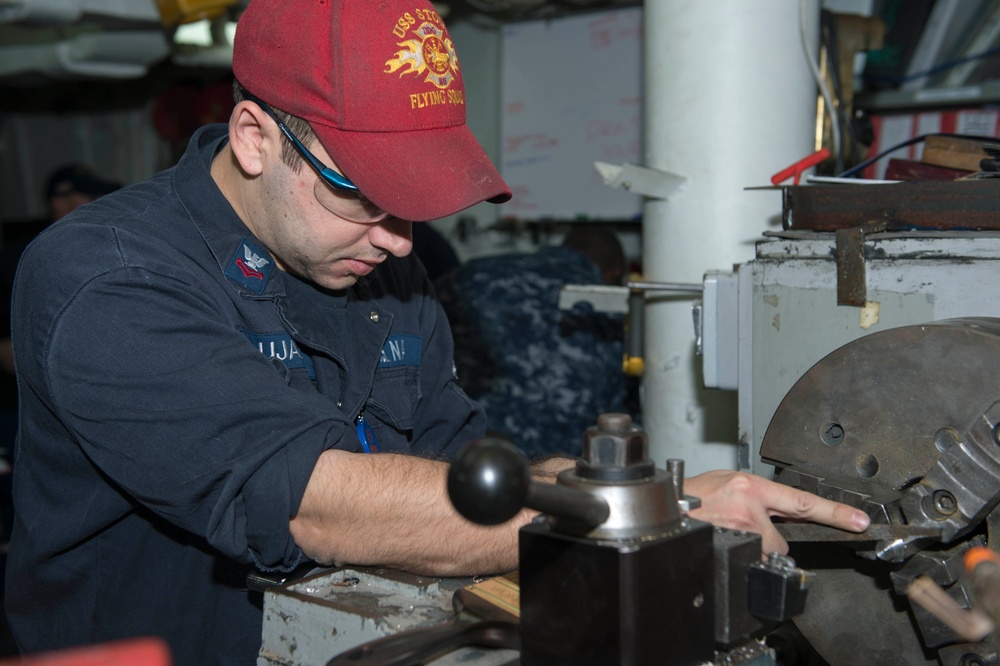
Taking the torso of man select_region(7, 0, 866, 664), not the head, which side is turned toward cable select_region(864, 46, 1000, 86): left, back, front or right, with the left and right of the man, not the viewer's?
left

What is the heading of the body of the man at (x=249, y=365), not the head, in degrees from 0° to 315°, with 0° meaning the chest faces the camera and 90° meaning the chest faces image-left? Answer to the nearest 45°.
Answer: approximately 315°

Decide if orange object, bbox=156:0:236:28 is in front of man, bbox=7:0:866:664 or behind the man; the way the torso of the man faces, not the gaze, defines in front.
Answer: behind

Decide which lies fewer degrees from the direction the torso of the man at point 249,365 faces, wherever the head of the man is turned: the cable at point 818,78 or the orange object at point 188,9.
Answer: the cable

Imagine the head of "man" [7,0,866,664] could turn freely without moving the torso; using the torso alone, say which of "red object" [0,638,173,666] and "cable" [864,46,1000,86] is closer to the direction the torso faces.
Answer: the red object

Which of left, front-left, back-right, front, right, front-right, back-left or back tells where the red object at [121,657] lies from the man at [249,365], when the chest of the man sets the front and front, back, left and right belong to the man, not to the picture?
front-right

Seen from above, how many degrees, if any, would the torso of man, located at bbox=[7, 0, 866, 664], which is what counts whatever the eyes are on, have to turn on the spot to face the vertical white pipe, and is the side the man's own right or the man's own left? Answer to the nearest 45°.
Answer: approximately 90° to the man's own left

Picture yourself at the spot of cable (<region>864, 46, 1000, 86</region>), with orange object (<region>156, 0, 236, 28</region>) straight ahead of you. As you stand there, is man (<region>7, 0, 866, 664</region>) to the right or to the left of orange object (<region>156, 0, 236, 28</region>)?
left
